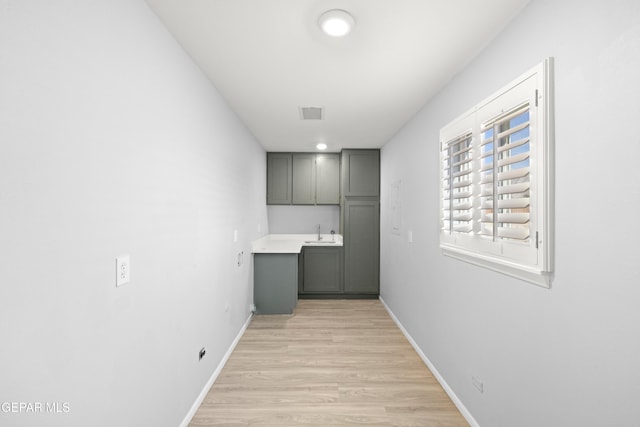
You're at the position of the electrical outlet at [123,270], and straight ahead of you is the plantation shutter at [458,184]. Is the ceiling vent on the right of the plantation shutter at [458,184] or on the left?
left

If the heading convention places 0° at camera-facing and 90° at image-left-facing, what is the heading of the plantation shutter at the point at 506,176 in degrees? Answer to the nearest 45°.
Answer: approximately 45°

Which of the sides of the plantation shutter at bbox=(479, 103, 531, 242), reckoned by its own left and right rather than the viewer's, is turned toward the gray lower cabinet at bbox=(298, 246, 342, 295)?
right

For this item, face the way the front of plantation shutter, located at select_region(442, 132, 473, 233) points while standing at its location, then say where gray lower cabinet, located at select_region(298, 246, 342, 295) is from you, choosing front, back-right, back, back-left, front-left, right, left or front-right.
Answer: right

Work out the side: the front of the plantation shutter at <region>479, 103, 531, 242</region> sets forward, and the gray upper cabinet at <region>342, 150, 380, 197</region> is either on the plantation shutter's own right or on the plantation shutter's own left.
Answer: on the plantation shutter's own right

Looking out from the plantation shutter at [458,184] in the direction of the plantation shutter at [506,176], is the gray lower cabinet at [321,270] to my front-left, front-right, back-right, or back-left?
back-right

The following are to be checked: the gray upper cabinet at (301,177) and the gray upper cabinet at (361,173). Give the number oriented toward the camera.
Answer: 2

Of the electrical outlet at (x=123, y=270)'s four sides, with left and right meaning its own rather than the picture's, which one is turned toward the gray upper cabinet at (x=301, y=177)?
left

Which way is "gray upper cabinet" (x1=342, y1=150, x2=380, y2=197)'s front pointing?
toward the camera

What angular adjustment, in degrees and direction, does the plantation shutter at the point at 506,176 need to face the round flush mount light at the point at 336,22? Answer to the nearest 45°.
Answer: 0° — it already faces it

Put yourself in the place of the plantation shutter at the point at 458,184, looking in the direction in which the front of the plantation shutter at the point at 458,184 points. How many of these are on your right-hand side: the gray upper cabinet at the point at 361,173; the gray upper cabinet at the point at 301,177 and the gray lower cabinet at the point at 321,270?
3

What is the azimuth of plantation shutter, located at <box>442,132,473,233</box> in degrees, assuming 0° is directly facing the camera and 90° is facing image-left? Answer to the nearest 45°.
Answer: approximately 45°

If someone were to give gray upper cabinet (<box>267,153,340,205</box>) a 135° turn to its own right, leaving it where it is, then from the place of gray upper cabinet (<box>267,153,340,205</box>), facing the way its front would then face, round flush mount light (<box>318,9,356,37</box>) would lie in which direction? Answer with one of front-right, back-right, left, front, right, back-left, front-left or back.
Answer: back-left

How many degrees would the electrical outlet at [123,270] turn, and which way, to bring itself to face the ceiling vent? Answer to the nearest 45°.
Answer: approximately 90° to its left

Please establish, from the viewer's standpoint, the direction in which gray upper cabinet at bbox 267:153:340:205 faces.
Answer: facing the viewer
